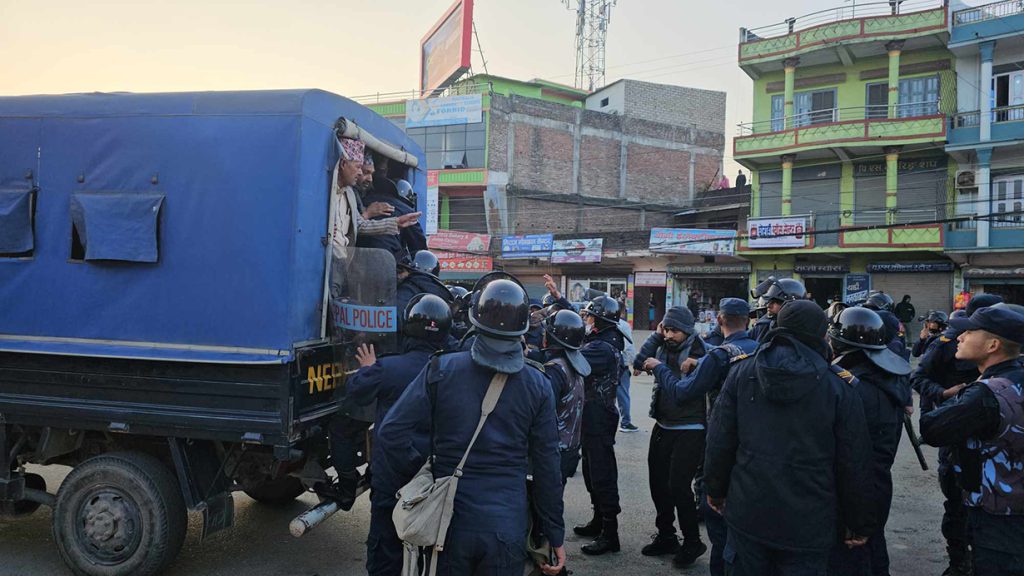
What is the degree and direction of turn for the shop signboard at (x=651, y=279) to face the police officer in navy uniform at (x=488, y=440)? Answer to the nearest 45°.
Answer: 0° — it already faces them

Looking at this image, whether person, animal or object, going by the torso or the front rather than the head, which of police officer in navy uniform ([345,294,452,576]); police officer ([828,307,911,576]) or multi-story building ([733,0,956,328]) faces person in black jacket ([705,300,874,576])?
the multi-story building

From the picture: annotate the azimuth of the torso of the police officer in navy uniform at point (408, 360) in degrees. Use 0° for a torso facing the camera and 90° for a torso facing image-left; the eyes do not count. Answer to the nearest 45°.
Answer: approximately 135°

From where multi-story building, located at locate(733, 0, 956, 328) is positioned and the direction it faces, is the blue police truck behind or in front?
in front

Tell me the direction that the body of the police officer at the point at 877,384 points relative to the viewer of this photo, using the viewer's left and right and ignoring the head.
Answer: facing away from the viewer and to the left of the viewer

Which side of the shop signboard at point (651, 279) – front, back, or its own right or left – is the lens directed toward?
front

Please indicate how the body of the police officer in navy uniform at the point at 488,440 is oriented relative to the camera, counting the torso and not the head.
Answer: away from the camera

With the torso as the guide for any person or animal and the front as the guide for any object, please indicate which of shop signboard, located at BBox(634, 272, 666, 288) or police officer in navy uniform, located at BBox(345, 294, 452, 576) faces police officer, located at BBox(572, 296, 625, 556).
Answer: the shop signboard

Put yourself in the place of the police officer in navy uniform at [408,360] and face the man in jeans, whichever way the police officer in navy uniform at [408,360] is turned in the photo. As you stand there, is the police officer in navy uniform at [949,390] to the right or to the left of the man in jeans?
right

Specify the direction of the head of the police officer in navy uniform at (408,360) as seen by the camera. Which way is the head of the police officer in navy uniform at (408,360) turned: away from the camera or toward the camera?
away from the camera

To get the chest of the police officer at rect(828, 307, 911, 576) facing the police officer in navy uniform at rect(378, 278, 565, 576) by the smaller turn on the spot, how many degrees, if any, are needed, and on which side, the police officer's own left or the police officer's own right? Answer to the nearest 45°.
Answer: approximately 90° to the police officer's own left

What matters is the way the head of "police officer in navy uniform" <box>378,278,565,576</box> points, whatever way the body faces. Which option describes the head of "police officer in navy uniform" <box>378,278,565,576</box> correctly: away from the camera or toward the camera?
away from the camera

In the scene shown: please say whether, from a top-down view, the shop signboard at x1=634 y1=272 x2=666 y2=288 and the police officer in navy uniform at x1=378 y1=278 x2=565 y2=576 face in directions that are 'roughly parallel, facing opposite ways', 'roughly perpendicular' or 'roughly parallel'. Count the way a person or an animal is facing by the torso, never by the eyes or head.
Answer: roughly parallel, facing opposite ways

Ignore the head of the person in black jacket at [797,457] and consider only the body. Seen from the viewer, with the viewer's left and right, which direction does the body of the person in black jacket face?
facing away from the viewer

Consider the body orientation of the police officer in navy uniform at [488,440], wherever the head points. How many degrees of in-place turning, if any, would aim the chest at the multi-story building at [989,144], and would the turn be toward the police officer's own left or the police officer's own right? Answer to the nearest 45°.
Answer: approximately 45° to the police officer's own right
